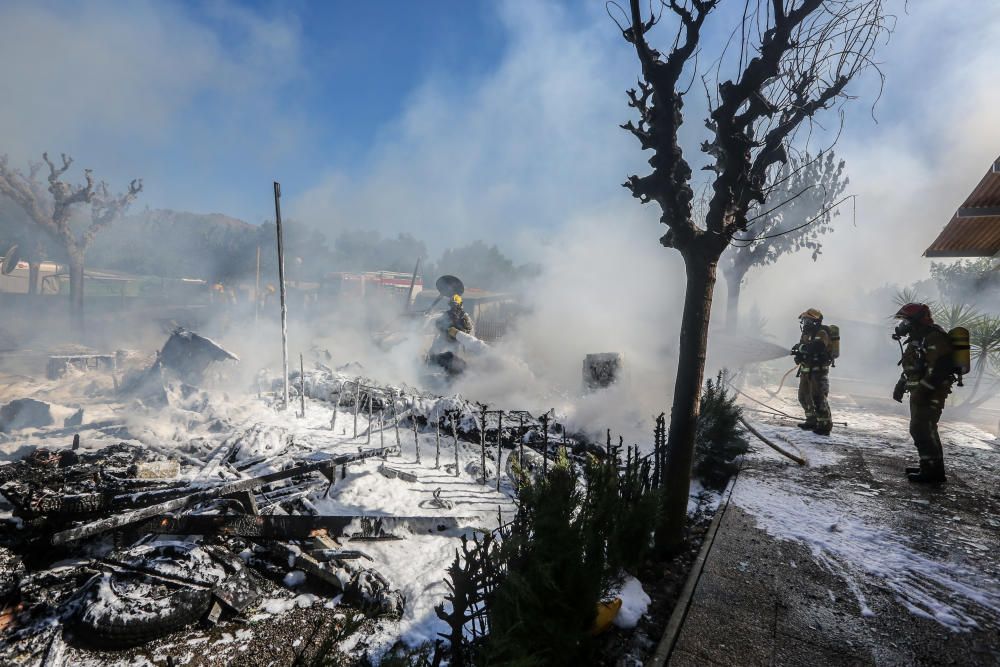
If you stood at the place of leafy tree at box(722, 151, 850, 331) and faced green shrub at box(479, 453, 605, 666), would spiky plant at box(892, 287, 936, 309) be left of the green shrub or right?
left

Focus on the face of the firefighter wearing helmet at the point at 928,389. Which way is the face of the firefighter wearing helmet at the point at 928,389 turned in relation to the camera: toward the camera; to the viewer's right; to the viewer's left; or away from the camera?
to the viewer's left

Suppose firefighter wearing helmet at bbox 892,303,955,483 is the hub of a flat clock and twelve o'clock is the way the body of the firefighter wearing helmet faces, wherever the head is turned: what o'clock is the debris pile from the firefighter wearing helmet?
The debris pile is roughly at 10 o'clock from the firefighter wearing helmet.

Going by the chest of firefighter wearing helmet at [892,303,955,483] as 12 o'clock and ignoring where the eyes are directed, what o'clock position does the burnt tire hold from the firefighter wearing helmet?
The burnt tire is roughly at 10 o'clock from the firefighter wearing helmet.

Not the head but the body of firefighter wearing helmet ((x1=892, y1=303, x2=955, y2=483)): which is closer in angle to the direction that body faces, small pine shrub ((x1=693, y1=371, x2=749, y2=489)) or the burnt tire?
the small pine shrub

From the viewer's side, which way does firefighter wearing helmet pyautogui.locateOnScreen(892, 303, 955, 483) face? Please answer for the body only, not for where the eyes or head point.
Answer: to the viewer's left

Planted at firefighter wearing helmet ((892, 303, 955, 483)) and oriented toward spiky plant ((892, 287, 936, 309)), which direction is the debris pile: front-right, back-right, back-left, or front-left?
back-left

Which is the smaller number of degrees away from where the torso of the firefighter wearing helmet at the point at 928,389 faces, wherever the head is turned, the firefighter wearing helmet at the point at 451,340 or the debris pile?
the firefighter wearing helmet

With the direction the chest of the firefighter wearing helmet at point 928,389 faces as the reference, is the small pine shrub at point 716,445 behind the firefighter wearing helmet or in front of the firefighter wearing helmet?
in front

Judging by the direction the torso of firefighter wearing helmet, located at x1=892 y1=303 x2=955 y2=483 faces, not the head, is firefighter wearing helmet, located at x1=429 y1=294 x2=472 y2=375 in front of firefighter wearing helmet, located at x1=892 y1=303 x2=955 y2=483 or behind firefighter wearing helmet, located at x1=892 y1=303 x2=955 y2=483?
in front
